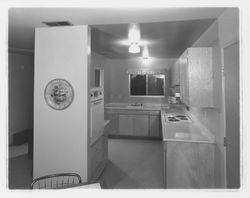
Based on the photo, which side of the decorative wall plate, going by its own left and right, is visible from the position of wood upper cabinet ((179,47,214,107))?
left

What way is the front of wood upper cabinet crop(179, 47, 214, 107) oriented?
to the viewer's left

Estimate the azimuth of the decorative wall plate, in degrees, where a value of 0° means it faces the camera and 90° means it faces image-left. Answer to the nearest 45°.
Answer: approximately 0°
